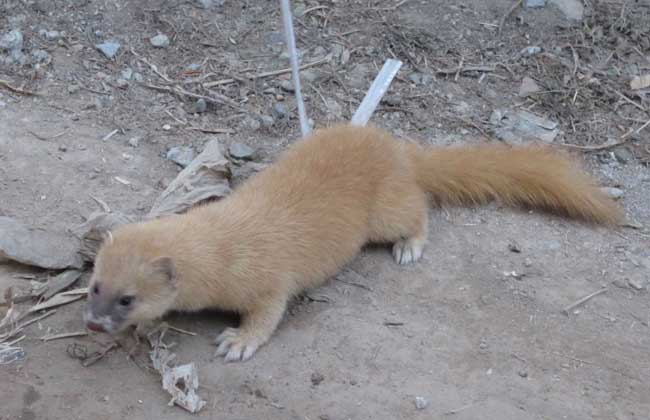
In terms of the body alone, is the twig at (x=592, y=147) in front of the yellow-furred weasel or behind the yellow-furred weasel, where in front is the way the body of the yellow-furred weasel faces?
behind

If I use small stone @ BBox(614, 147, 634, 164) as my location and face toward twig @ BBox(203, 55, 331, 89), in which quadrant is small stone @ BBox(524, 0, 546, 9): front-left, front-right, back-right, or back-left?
front-right

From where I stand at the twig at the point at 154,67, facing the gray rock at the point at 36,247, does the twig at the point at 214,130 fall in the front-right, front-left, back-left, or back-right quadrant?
front-left

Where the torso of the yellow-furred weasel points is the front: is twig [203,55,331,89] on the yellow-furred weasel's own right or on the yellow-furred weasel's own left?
on the yellow-furred weasel's own right

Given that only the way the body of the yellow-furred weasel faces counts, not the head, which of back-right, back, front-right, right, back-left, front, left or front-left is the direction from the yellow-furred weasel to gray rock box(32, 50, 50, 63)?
right

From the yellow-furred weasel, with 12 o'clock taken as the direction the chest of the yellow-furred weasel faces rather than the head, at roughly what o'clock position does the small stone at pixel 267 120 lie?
The small stone is roughly at 4 o'clock from the yellow-furred weasel.

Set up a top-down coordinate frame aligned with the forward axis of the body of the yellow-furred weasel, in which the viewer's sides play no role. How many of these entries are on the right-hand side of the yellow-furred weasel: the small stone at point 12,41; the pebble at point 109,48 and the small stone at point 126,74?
3

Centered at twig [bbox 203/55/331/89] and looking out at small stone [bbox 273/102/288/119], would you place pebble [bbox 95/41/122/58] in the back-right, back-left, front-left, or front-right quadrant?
back-right

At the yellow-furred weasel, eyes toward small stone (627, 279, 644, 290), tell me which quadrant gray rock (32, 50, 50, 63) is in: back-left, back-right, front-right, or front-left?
back-left

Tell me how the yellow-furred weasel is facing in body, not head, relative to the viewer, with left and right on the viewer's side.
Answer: facing the viewer and to the left of the viewer

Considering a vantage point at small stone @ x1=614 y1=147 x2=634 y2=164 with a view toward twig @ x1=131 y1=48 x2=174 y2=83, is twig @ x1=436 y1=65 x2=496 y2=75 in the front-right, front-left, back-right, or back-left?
front-right

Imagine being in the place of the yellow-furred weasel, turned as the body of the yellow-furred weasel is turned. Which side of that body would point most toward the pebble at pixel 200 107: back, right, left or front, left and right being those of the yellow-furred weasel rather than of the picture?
right

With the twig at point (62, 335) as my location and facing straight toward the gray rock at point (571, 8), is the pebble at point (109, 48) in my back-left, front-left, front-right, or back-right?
front-left

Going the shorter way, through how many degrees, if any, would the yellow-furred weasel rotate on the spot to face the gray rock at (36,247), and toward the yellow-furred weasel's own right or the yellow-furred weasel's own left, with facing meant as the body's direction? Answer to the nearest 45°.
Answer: approximately 45° to the yellow-furred weasel's own right

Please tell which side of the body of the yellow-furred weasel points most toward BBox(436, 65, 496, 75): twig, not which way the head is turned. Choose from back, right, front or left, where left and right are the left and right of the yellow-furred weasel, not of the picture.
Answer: back

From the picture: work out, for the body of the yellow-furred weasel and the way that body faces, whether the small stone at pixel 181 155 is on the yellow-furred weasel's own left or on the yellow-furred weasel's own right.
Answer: on the yellow-furred weasel's own right

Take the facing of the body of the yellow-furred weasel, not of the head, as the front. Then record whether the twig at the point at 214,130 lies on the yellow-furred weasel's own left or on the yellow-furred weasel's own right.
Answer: on the yellow-furred weasel's own right

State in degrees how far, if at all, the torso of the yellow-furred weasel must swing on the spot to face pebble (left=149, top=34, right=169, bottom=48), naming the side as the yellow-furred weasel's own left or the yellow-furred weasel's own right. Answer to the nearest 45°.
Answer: approximately 90° to the yellow-furred weasel's own right

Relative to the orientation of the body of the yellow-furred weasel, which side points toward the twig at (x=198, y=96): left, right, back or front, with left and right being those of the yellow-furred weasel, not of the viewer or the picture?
right

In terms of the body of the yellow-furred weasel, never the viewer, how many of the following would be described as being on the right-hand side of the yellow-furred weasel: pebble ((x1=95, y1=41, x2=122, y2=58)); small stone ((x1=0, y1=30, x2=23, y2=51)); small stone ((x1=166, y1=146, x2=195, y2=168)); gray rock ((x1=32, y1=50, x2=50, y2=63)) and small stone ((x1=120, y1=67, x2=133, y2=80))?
5
